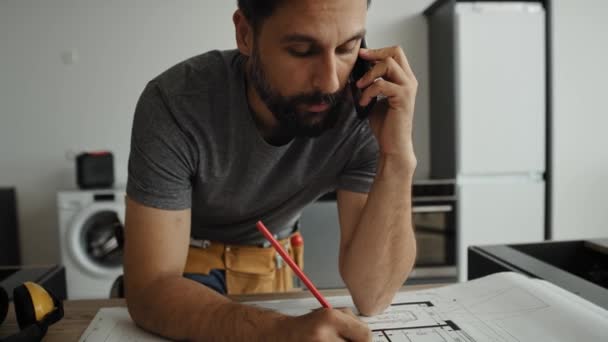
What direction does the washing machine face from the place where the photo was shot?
facing the viewer

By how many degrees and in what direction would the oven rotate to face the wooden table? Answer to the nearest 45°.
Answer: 0° — it already faces it

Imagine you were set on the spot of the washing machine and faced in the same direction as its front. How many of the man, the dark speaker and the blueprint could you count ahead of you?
2

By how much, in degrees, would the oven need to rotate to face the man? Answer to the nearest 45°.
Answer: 0° — it already faces them

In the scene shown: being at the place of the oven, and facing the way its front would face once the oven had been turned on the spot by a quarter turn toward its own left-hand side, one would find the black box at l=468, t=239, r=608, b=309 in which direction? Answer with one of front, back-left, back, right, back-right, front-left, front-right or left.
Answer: right

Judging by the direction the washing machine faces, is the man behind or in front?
in front

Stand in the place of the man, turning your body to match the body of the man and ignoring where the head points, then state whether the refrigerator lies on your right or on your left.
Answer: on your left

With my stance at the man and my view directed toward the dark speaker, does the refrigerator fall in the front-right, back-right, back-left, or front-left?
front-right

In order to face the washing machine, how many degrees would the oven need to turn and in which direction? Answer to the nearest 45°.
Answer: approximately 90° to its right

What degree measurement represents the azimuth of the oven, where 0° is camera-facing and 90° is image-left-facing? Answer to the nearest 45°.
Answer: approximately 0°

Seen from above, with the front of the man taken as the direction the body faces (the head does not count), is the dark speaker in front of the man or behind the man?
behind

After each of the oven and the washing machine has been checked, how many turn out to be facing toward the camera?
2

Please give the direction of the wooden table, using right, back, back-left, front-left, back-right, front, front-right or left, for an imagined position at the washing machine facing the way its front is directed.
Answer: front

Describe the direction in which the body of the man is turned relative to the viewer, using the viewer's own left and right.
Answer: facing the viewer and to the right of the viewer
